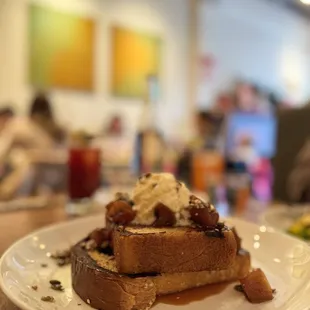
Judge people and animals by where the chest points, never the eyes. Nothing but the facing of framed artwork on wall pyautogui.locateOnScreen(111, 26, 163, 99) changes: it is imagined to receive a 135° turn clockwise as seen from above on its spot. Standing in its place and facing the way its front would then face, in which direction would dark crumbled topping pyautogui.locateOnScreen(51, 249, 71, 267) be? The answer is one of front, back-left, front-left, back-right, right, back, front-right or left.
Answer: left

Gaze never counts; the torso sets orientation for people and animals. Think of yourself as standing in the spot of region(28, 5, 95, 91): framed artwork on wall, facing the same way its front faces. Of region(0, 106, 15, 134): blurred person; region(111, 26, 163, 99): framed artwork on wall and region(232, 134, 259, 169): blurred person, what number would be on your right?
1

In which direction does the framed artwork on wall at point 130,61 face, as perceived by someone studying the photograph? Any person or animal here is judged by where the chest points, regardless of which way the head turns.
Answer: facing the viewer and to the right of the viewer

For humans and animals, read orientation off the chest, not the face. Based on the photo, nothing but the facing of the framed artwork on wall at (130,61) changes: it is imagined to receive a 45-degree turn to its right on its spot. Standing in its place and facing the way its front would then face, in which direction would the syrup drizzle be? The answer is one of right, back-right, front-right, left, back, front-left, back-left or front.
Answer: front

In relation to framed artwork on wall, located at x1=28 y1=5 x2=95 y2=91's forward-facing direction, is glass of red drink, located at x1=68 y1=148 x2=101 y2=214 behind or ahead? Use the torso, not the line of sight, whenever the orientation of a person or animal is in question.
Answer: ahead

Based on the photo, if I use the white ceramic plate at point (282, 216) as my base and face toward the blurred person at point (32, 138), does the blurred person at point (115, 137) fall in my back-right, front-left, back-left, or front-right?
front-right

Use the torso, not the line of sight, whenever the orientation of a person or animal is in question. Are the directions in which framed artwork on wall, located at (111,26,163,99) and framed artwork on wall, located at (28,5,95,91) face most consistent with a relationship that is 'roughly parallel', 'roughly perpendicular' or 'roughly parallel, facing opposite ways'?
roughly parallel

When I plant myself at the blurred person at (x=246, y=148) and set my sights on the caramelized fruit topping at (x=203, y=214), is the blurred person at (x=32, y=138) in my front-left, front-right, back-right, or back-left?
front-right

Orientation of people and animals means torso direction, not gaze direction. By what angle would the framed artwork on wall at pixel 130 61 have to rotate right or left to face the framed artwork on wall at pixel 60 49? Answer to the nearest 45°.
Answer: approximately 90° to its right

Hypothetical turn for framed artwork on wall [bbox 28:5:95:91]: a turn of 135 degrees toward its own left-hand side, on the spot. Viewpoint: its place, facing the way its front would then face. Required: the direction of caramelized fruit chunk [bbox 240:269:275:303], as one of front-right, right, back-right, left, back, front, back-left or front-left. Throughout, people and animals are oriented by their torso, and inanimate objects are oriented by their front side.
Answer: back

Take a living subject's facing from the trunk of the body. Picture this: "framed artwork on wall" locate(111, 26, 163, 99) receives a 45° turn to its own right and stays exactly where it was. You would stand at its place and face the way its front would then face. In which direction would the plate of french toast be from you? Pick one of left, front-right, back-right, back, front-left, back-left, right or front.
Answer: front

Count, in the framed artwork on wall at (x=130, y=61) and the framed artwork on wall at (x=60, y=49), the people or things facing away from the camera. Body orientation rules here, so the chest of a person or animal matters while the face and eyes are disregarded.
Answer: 0

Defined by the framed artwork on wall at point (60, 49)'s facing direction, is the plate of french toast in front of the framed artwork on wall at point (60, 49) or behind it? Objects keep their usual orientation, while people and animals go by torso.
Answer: in front
